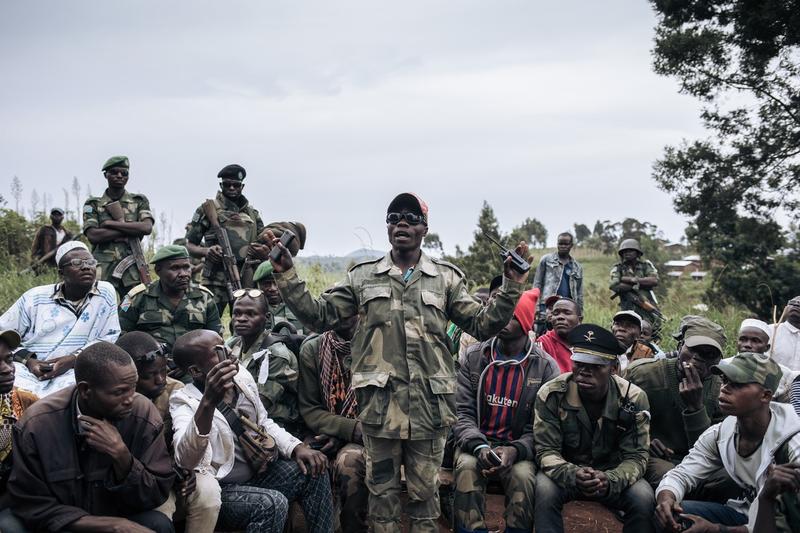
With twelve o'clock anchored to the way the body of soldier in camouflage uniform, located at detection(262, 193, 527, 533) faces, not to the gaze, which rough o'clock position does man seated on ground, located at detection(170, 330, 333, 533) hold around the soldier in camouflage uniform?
The man seated on ground is roughly at 3 o'clock from the soldier in camouflage uniform.

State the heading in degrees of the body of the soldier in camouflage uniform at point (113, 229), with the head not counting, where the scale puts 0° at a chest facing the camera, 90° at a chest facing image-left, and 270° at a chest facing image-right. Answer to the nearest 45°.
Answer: approximately 0°

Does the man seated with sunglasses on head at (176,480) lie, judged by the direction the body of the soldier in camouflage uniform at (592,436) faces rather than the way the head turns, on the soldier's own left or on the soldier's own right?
on the soldier's own right

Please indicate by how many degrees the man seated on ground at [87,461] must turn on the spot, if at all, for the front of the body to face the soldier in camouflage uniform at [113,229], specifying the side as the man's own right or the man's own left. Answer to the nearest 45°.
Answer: approximately 135° to the man's own left

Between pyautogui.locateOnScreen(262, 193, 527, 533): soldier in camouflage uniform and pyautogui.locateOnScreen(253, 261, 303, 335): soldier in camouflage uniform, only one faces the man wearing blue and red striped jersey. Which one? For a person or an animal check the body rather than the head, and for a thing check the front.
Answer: pyautogui.locateOnScreen(253, 261, 303, 335): soldier in camouflage uniform

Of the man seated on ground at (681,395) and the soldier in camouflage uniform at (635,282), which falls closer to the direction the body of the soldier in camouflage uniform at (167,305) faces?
the man seated on ground
